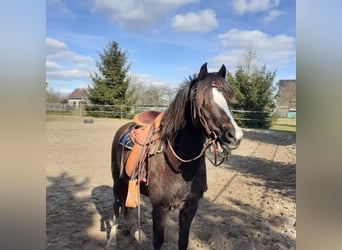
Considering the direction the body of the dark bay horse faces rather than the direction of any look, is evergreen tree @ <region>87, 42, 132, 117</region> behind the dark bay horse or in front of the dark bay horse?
behind

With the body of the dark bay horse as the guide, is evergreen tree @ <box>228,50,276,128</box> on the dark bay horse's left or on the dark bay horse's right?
on the dark bay horse's left

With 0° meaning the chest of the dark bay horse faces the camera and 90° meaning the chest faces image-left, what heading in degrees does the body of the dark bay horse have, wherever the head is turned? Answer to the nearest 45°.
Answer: approximately 315°
